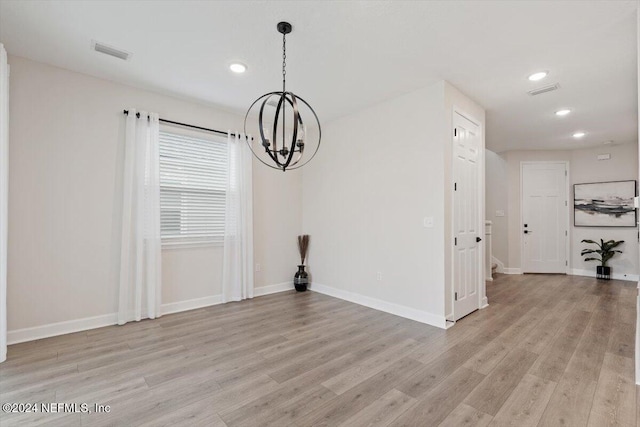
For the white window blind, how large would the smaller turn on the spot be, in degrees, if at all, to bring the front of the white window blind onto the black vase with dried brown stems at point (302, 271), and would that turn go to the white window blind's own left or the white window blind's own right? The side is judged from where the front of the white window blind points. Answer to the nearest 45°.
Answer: approximately 45° to the white window blind's own left

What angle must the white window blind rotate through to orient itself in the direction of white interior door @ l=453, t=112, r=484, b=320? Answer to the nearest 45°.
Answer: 0° — it already faces it

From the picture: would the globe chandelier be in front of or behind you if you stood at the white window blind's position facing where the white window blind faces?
in front

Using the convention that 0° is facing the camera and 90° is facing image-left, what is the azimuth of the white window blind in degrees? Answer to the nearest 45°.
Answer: approximately 315°

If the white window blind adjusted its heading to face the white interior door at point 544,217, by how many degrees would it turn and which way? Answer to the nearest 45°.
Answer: approximately 45° to its left

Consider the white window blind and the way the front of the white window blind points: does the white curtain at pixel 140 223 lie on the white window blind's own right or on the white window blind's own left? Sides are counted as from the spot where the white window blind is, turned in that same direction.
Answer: on the white window blind's own right

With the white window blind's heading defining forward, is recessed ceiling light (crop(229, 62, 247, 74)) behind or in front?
in front

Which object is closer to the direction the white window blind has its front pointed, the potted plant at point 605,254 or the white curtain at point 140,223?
the potted plant
